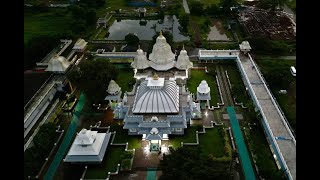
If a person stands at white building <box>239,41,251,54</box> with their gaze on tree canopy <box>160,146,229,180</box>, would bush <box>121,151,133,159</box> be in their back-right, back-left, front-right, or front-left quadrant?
front-right

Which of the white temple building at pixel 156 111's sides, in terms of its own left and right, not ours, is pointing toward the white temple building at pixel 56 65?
right

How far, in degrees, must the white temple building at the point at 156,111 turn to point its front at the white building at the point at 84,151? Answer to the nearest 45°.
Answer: approximately 90° to its right

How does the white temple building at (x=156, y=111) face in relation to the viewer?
toward the camera

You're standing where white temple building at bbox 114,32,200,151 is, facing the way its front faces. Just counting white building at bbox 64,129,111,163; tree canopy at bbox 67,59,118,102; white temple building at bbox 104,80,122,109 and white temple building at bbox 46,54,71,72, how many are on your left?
0

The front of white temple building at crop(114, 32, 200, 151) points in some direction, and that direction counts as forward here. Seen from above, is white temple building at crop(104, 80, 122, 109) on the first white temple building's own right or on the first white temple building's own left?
on the first white temple building's own right

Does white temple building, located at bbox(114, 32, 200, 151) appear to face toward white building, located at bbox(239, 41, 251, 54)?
no

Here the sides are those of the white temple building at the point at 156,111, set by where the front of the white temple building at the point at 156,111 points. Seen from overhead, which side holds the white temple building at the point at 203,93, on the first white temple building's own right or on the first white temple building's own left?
on the first white temple building's own left
